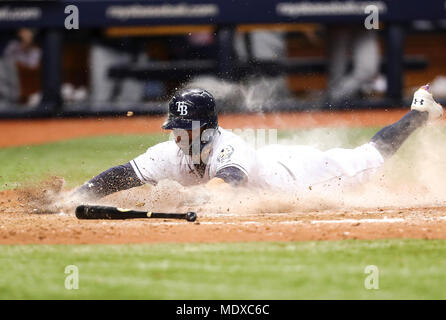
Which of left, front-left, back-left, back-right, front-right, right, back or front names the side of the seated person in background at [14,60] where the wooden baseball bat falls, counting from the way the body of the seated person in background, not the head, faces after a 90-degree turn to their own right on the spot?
front-left

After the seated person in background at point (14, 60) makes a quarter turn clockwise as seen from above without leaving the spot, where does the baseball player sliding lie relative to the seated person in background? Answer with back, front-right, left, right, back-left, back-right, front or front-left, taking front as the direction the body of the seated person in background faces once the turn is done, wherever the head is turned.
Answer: front-left

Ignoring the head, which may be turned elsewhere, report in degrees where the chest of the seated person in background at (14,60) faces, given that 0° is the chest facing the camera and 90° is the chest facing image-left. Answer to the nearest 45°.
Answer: approximately 315°
